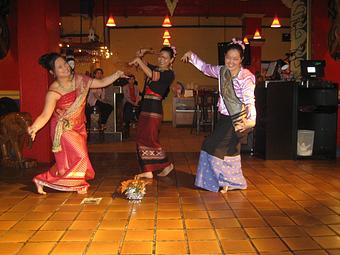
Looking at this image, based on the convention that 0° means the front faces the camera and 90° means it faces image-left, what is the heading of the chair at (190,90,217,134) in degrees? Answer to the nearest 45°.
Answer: approximately 180°

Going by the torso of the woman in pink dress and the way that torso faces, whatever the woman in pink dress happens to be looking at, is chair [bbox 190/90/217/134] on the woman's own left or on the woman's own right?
on the woman's own left

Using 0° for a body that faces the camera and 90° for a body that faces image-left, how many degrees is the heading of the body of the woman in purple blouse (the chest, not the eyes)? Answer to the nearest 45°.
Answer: approximately 45°

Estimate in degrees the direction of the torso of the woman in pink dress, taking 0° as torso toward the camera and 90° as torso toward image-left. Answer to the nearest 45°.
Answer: approximately 315°

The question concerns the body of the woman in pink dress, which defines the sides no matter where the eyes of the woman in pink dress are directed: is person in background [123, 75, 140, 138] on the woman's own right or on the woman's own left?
on the woman's own left

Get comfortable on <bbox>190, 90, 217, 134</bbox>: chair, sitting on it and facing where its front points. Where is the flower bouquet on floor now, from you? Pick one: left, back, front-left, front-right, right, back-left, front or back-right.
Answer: back

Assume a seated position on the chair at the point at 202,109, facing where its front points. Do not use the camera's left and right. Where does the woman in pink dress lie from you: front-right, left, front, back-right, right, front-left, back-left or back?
back

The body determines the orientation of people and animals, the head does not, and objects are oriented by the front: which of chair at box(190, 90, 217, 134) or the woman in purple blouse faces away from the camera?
the chair

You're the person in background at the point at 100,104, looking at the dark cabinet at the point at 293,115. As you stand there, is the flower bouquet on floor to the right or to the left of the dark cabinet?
right
